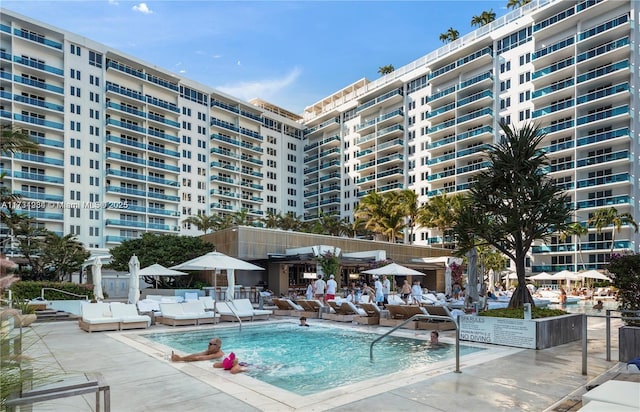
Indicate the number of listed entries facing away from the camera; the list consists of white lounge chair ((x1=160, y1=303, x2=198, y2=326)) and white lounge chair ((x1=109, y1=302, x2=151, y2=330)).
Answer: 0

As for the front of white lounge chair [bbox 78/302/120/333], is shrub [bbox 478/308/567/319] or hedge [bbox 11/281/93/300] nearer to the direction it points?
the shrub

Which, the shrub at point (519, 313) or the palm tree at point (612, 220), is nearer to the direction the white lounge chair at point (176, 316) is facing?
the shrub

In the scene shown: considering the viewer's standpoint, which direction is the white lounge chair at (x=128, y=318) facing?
facing the viewer and to the right of the viewer

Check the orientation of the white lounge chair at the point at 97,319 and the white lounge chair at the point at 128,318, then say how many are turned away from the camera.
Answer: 0

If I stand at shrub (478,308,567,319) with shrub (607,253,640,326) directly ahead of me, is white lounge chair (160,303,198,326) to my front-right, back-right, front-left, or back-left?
back-right

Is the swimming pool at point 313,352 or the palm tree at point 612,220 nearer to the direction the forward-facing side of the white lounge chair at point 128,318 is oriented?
the swimming pool

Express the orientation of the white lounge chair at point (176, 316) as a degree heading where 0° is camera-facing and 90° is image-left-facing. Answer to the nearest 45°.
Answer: approximately 315°
